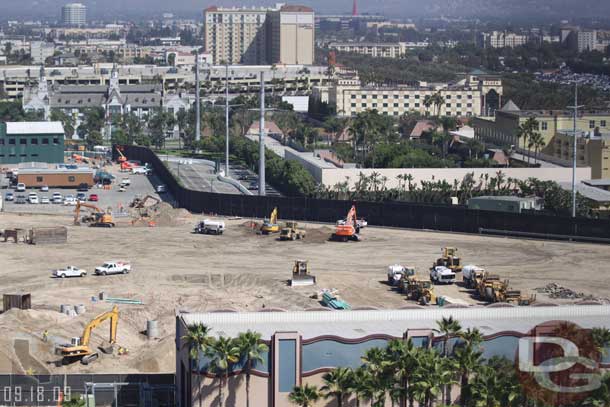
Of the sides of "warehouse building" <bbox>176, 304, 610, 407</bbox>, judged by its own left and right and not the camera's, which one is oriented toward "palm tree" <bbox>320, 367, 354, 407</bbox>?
front

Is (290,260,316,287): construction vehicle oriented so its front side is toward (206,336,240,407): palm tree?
yes

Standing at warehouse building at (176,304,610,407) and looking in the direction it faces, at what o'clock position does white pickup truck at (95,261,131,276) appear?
The white pickup truck is roughly at 5 o'clock from the warehouse building.

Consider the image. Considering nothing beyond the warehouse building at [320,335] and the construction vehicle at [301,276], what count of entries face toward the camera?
2

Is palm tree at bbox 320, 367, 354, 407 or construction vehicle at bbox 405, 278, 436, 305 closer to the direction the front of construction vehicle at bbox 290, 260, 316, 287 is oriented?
the palm tree

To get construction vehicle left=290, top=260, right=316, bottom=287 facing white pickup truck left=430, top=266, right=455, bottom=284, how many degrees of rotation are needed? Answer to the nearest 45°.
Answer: approximately 90° to its left

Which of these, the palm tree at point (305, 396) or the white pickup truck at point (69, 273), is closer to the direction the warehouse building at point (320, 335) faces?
the palm tree

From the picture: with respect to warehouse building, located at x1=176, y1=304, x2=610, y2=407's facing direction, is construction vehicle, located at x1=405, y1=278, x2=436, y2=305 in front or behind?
behind

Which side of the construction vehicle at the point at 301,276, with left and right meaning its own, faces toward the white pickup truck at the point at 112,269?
right

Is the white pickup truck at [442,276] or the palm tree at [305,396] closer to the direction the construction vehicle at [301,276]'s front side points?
the palm tree

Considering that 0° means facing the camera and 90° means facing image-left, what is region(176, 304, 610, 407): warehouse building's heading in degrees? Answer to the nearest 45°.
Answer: approximately 0°

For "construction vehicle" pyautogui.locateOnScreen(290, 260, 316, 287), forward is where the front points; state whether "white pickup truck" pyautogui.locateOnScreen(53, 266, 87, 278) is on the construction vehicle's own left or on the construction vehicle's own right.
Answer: on the construction vehicle's own right
